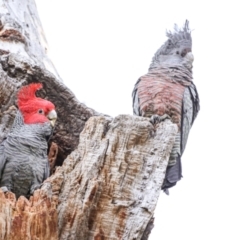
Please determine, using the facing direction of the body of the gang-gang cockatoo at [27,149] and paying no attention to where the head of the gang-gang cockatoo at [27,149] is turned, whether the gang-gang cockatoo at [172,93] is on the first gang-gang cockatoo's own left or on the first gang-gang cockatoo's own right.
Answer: on the first gang-gang cockatoo's own left

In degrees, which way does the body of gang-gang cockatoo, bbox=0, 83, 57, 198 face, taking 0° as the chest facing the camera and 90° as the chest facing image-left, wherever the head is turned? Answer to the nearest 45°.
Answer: approximately 315°
